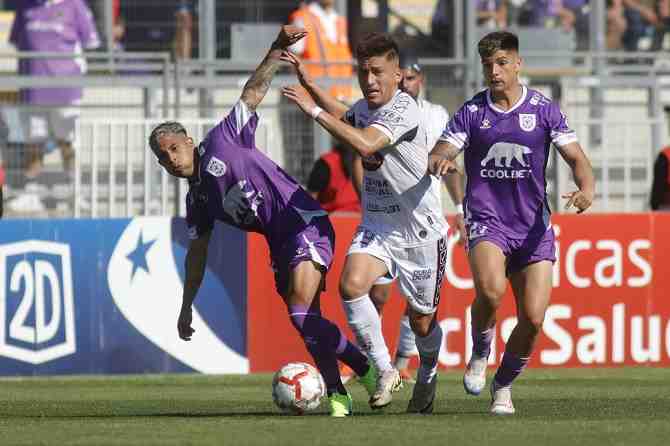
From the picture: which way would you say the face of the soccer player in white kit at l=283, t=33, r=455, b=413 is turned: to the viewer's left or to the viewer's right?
to the viewer's left

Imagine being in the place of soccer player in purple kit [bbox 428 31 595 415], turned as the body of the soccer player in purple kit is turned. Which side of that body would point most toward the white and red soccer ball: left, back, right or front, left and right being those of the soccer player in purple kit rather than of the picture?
right

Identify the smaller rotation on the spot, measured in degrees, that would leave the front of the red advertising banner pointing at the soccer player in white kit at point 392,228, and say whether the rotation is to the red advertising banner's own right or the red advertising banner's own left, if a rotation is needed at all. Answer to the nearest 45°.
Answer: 0° — it already faces them

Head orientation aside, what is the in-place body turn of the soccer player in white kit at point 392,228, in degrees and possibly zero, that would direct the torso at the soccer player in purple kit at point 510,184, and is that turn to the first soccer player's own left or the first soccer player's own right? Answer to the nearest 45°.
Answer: approximately 135° to the first soccer player's own left

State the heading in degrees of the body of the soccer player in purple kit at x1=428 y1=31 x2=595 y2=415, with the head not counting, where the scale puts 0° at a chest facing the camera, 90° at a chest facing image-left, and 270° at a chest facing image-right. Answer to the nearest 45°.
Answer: approximately 0°

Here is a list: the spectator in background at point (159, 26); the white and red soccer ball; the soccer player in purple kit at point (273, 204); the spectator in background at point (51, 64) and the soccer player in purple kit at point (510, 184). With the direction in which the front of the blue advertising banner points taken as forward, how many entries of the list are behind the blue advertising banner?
2

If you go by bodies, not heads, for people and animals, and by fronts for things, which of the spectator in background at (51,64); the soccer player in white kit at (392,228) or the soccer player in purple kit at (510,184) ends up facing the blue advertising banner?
the spectator in background

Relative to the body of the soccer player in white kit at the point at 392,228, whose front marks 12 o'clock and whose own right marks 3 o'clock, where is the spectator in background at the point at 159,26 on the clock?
The spectator in background is roughly at 4 o'clock from the soccer player in white kit.

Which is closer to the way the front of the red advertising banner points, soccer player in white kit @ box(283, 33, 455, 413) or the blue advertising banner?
the soccer player in white kit
